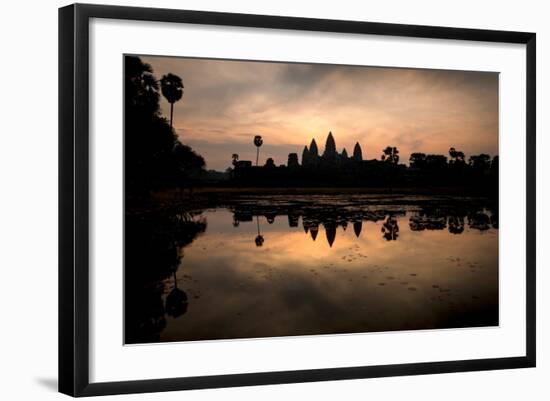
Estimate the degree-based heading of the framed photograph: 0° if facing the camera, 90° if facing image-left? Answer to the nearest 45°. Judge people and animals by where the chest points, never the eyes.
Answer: approximately 315°
